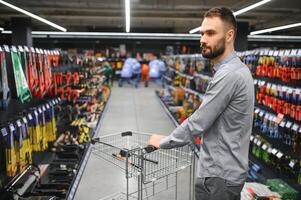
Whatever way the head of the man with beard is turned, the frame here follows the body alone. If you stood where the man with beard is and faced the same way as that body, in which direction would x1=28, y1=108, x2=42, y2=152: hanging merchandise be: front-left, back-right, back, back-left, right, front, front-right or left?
front-right

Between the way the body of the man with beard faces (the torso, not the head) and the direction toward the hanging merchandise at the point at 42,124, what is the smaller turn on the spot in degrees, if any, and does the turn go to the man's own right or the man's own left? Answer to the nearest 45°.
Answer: approximately 45° to the man's own right

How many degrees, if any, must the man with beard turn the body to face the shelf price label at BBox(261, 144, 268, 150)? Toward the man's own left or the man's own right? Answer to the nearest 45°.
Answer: approximately 90° to the man's own right

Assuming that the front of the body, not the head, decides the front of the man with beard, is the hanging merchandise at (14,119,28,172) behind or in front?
in front

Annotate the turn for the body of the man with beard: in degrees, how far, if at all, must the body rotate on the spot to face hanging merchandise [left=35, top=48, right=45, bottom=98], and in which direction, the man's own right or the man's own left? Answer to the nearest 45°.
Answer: approximately 45° to the man's own right

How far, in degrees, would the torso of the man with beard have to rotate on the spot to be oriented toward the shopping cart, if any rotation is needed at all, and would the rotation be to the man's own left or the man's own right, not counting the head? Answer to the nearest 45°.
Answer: approximately 45° to the man's own right

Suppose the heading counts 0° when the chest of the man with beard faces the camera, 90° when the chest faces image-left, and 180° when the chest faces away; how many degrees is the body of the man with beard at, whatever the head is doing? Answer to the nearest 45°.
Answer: approximately 90°

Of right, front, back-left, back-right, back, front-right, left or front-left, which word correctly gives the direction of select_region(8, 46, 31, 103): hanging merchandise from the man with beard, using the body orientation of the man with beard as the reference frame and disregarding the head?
front-right

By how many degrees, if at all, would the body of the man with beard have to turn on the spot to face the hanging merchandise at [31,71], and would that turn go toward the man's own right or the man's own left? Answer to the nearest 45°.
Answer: approximately 45° to the man's own right

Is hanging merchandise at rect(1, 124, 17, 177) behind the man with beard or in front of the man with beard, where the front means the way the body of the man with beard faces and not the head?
in front
